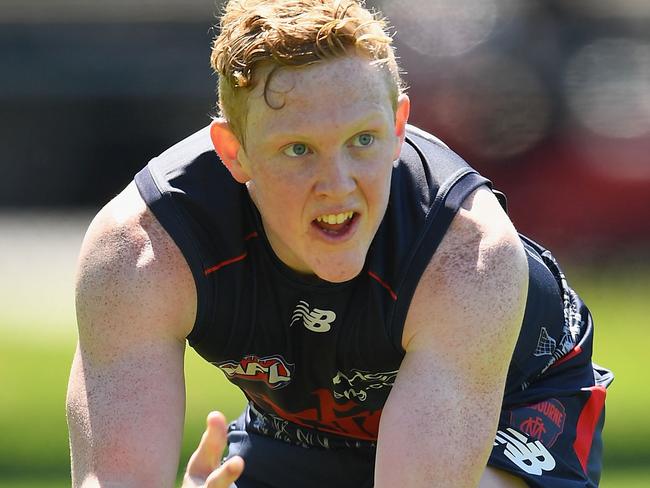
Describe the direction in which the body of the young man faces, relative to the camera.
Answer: toward the camera
